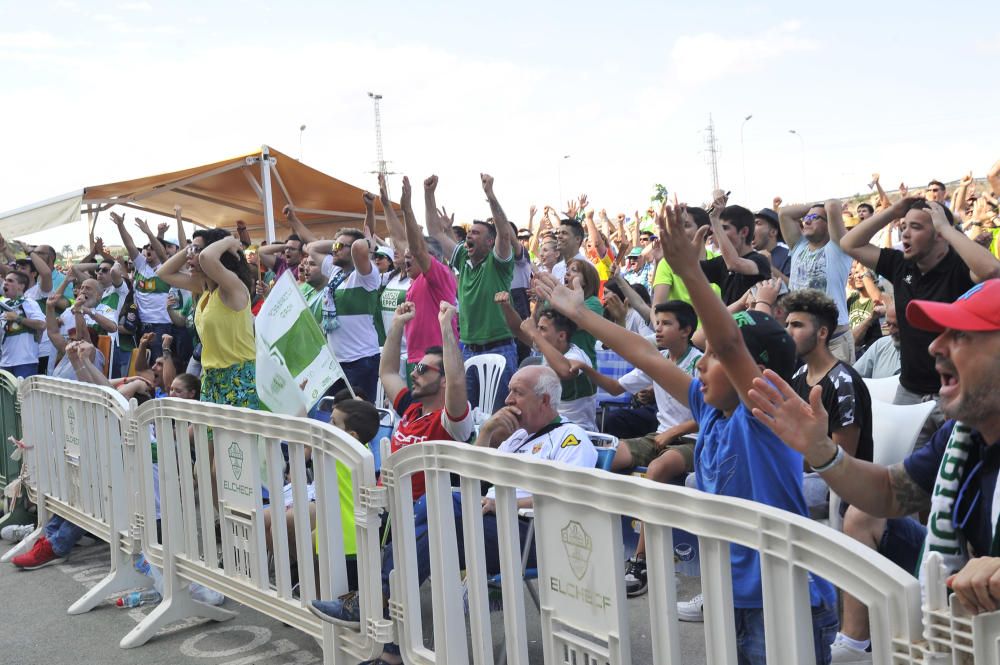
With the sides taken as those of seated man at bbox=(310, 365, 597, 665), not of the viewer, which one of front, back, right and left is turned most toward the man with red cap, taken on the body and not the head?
left

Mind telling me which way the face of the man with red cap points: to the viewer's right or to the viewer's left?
to the viewer's left

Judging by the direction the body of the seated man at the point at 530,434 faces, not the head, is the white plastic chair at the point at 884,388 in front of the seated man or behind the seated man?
behind

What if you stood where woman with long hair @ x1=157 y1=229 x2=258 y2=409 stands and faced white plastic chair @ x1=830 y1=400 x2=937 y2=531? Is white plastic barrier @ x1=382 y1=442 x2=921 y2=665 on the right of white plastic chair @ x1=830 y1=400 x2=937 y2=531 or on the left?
right

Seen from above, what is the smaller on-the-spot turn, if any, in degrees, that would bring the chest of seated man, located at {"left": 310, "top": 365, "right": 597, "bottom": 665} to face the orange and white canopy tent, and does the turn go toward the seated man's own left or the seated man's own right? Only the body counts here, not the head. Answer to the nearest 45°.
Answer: approximately 90° to the seated man's own right

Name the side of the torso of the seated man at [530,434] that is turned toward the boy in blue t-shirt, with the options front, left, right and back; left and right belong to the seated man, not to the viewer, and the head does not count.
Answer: left

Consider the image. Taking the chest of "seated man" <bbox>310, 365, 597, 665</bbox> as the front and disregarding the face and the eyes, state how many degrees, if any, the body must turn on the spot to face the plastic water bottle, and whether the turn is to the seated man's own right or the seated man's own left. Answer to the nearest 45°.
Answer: approximately 45° to the seated man's own right

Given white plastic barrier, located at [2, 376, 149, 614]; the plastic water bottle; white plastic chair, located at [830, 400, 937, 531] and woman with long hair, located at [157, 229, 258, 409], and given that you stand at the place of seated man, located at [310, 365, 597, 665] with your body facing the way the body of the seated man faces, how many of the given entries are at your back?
1

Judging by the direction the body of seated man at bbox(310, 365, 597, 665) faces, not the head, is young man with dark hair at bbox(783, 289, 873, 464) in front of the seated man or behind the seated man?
behind

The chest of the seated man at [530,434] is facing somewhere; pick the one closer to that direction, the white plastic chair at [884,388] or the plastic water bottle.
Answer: the plastic water bottle

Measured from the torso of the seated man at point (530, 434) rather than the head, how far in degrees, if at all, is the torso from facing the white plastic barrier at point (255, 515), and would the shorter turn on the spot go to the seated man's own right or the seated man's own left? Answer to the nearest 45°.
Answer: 0° — they already face it
